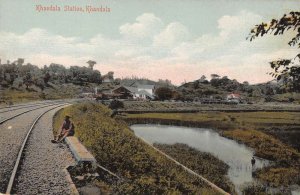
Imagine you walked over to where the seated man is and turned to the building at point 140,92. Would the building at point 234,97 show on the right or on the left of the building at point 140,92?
right

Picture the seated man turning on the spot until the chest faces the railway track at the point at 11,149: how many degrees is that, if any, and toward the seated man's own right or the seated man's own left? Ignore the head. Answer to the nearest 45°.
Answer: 0° — they already face it

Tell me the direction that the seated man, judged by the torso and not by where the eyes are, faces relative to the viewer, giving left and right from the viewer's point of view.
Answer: facing the viewer and to the left of the viewer

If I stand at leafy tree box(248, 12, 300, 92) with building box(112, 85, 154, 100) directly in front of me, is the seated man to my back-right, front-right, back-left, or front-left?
front-left

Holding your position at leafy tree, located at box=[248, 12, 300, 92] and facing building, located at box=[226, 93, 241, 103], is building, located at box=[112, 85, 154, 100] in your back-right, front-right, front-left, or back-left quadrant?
front-left
